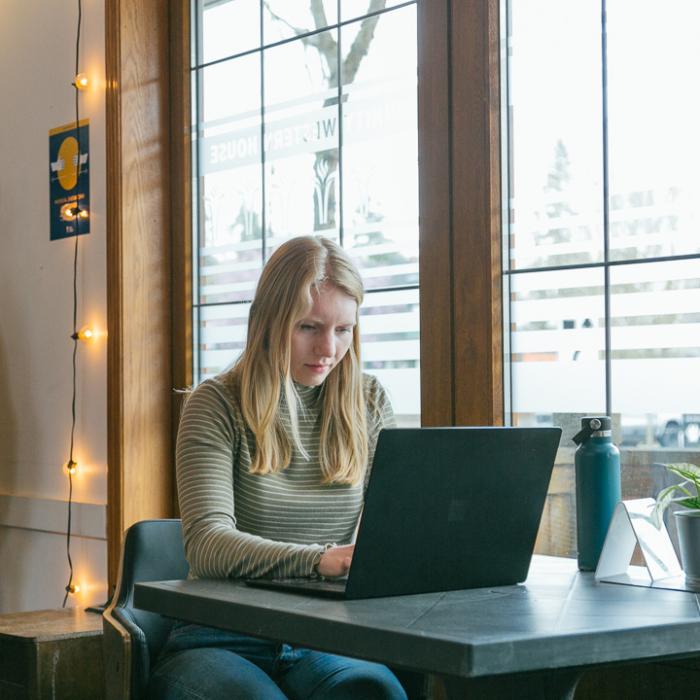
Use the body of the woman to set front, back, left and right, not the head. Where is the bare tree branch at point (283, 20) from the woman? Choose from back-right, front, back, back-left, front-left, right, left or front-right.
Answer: back-left

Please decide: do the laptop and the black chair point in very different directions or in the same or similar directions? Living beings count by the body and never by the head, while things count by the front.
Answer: very different directions

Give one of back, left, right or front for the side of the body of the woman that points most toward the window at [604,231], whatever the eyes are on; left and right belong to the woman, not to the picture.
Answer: left

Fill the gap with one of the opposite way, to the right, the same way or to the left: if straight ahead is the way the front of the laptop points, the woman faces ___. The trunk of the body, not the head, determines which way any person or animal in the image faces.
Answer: the opposite way

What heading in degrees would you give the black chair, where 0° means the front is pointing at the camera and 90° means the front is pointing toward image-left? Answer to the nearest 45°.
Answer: approximately 315°

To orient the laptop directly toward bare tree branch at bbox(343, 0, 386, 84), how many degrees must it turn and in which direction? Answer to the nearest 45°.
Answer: approximately 45° to its right

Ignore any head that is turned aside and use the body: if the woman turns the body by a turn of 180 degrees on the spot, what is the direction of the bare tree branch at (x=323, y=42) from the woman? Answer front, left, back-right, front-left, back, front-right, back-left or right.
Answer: front-right

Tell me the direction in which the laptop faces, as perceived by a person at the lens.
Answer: facing away from the viewer and to the left of the viewer
